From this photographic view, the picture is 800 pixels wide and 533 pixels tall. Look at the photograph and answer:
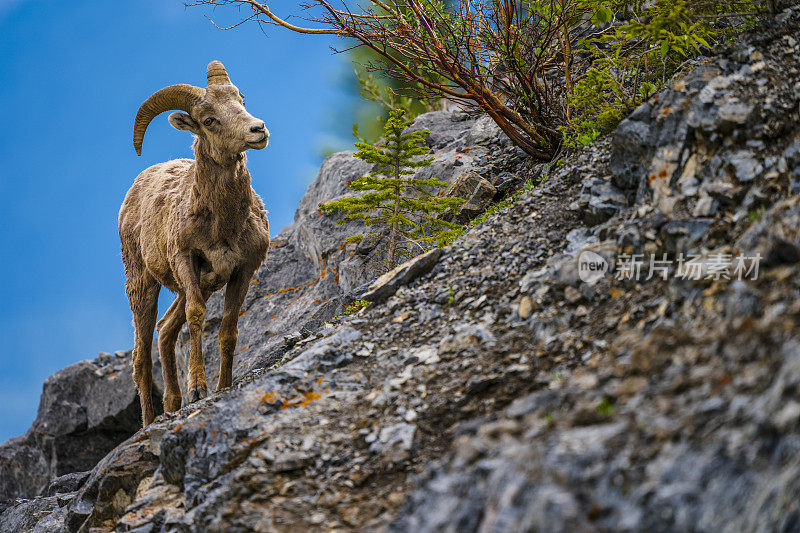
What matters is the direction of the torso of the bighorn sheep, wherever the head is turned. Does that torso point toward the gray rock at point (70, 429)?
no

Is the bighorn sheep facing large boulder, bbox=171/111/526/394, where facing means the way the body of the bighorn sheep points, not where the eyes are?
no

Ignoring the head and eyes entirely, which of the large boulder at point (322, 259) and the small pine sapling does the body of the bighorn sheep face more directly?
the small pine sapling

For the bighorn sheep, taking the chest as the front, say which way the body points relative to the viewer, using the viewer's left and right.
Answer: facing the viewer and to the right of the viewer

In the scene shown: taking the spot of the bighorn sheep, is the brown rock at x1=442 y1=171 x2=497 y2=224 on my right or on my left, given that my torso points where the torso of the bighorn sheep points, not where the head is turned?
on my left

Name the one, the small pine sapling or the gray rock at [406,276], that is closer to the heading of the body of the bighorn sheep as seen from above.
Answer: the gray rock

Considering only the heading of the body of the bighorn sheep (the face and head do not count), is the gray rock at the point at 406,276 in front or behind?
in front

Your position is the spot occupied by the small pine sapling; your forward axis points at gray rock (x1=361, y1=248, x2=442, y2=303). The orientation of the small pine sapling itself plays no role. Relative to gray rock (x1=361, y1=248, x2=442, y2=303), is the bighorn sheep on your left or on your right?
right

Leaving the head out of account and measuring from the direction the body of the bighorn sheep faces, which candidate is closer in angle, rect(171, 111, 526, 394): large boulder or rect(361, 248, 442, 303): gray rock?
the gray rock

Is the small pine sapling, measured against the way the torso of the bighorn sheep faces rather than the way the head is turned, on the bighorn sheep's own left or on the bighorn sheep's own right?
on the bighorn sheep's own left
